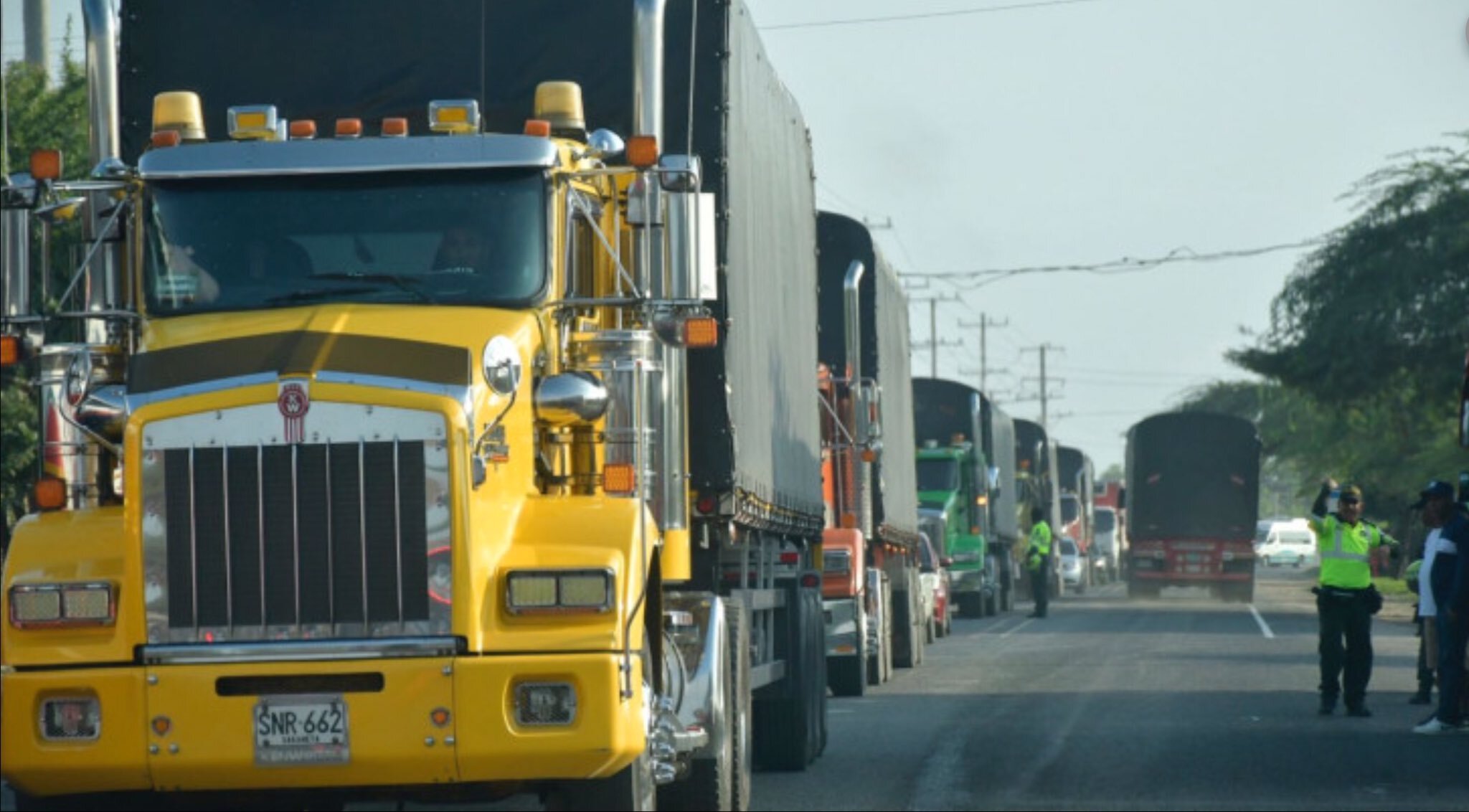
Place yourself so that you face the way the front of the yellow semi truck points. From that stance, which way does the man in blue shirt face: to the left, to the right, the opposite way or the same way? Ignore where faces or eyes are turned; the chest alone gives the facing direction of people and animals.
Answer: to the right

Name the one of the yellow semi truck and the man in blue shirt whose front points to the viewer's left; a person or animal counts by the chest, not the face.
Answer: the man in blue shirt

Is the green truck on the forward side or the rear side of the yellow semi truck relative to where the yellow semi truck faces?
on the rear side

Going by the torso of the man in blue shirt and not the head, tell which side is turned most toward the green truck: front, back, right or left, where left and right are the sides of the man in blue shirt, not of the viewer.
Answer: right

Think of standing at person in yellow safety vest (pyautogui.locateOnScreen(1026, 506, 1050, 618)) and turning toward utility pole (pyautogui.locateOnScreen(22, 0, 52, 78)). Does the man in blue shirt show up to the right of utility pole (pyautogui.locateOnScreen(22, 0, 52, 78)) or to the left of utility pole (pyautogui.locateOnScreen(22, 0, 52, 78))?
left

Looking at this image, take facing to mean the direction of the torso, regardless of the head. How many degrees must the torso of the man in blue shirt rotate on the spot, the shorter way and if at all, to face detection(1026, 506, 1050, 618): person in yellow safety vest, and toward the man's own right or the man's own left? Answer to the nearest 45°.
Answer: approximately 90° to the man's own right

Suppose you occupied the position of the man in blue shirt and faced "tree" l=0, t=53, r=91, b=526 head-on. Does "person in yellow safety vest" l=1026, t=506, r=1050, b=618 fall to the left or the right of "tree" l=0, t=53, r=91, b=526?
right

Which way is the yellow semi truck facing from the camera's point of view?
toward the camera

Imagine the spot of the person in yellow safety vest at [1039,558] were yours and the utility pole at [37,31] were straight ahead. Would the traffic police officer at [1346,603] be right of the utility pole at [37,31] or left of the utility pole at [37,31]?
left

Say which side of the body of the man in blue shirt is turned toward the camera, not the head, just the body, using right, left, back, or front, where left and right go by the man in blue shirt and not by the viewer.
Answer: left

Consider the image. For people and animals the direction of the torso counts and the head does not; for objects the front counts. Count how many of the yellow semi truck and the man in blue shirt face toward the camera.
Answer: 1
